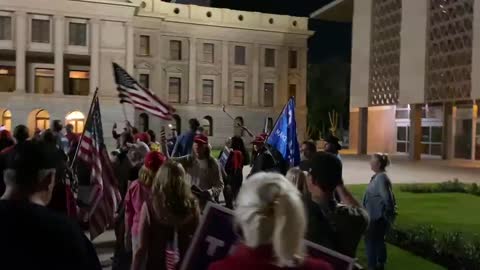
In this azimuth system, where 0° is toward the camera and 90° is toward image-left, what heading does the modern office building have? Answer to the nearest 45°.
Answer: approximately 45°

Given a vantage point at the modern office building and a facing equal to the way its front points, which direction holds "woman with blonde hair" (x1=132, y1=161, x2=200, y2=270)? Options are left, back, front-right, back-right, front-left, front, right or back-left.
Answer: front-left

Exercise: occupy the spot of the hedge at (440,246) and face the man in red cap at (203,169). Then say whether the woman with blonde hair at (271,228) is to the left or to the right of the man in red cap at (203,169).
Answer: left

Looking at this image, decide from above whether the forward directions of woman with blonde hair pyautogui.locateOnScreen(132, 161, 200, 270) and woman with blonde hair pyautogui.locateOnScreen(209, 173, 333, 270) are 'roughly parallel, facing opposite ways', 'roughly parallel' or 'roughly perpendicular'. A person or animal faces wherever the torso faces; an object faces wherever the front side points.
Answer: roughly parallel

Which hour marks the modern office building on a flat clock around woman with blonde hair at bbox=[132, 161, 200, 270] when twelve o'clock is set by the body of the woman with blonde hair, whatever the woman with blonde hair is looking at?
The modern office building is roughly at 1 o'clock from the woman with blonde hair.

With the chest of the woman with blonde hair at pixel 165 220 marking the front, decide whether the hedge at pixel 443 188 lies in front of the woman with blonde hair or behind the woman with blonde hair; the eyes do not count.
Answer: in front

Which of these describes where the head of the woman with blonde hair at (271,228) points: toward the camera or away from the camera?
away from the camera

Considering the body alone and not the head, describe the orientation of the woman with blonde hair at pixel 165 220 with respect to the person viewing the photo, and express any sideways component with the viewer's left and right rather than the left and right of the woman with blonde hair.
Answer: facing away from the viewer

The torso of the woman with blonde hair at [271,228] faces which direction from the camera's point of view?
away from the camera
